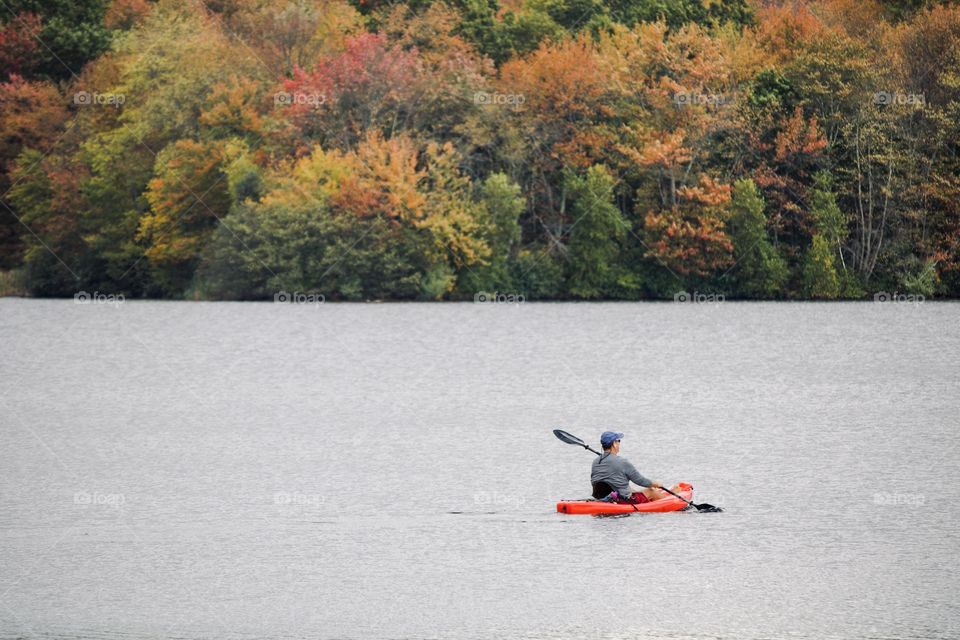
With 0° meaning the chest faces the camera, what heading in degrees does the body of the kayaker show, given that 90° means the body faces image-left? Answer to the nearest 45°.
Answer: approximately 225°
